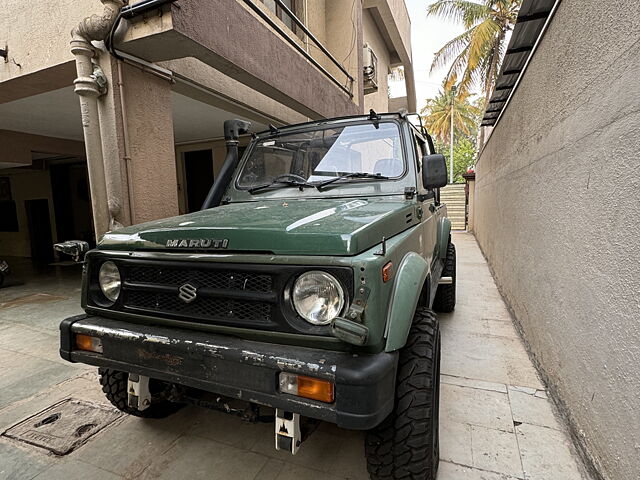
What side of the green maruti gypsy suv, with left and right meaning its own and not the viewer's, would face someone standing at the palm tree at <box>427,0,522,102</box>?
back

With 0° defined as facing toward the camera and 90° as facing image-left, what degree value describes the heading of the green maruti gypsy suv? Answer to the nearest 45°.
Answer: approximately 45°

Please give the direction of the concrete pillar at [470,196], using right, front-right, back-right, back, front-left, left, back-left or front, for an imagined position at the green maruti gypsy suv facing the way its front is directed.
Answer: back

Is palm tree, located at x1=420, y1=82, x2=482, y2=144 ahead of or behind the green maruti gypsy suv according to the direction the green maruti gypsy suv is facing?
behind
